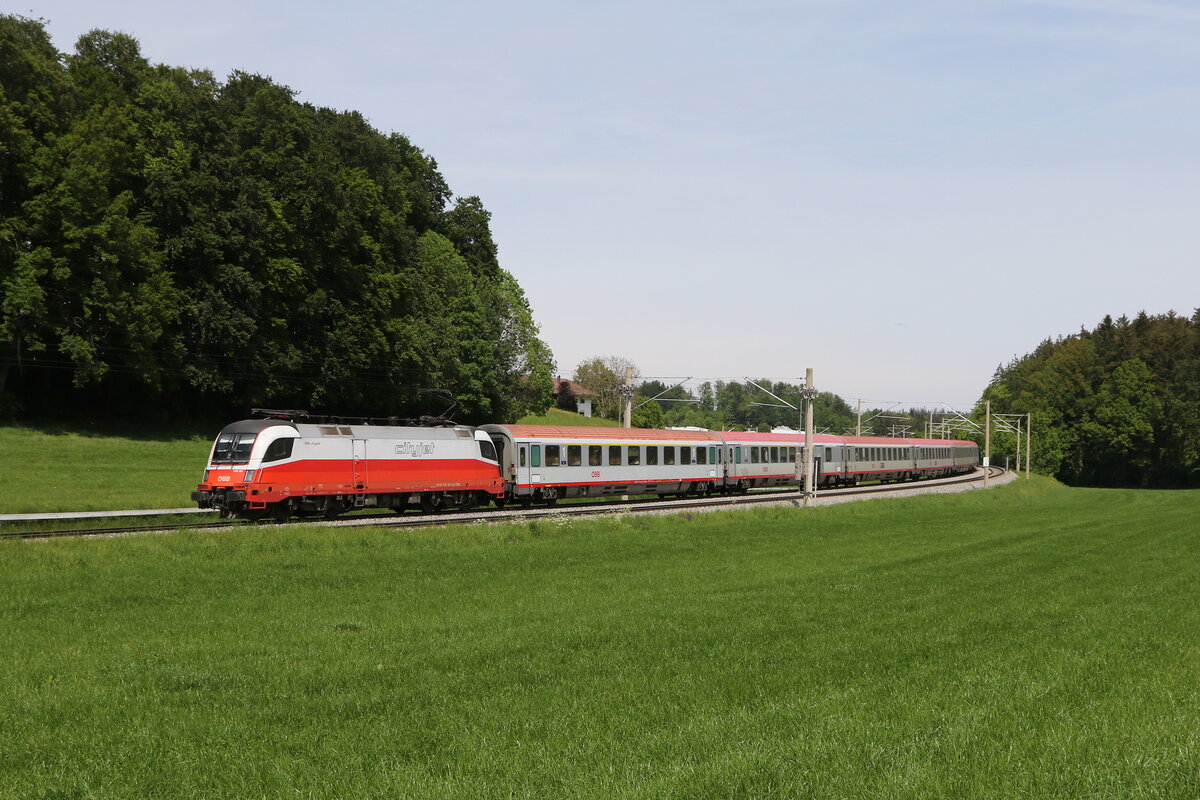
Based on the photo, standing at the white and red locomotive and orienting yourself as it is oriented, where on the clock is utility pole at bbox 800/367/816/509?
The utility pole is roughly at 7 o'clock from the white and red locomotive.

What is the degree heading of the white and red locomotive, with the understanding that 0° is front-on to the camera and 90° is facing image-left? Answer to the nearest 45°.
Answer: approximately 45°

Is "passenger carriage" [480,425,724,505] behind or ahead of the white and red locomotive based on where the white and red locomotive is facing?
behind
